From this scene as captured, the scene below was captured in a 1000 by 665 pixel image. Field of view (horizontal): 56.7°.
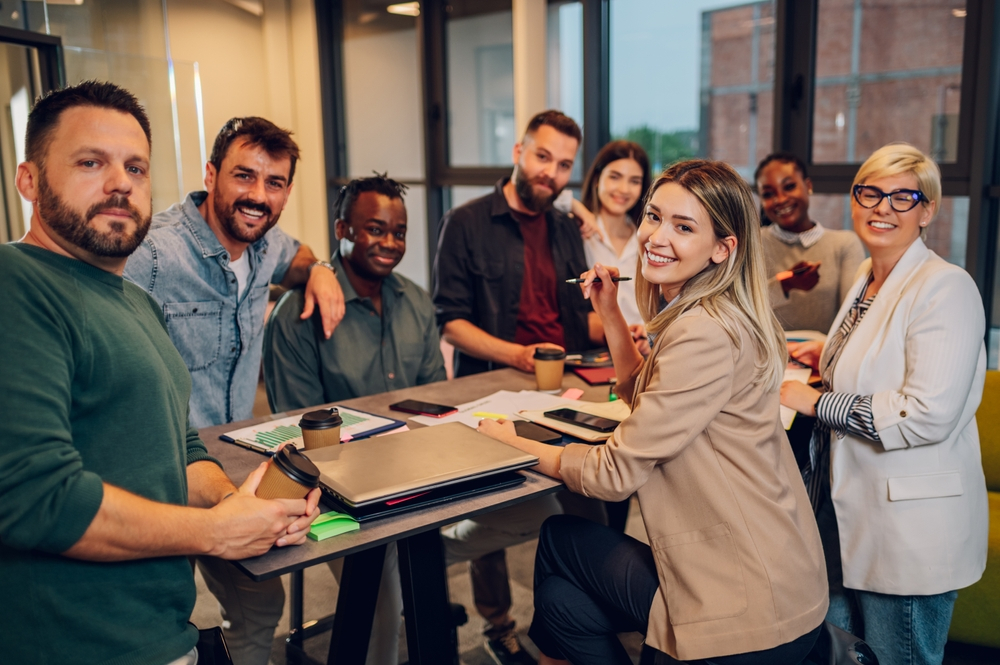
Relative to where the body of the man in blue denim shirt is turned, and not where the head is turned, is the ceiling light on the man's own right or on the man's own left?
on the man's own left

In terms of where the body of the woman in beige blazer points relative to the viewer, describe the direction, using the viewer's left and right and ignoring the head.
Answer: facing to the left of the viewer

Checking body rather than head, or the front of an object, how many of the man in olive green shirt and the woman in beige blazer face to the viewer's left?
1

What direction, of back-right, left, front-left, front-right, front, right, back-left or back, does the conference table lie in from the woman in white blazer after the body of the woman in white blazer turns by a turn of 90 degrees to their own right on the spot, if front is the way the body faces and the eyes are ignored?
left

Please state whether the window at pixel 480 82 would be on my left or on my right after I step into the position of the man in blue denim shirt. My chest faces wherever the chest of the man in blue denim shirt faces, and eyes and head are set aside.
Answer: on my left

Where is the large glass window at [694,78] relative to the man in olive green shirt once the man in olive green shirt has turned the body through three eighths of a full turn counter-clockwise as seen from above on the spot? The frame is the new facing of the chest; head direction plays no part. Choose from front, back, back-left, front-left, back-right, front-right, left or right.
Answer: front-right

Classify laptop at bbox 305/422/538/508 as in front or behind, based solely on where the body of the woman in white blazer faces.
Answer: in front

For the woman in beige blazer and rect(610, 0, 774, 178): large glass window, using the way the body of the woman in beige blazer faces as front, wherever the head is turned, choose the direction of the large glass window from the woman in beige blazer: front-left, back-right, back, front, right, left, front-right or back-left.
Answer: right

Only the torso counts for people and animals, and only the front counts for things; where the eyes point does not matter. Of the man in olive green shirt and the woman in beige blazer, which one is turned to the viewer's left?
the woman in beige blazer

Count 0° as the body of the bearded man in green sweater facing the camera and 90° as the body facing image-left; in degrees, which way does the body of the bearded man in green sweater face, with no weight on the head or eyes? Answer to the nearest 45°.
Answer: approximately 315°

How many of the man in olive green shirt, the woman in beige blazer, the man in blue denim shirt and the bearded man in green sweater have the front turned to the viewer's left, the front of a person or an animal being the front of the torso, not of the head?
1

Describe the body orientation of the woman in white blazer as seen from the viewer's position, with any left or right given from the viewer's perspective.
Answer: facing the viewer and to the left of the viewer
